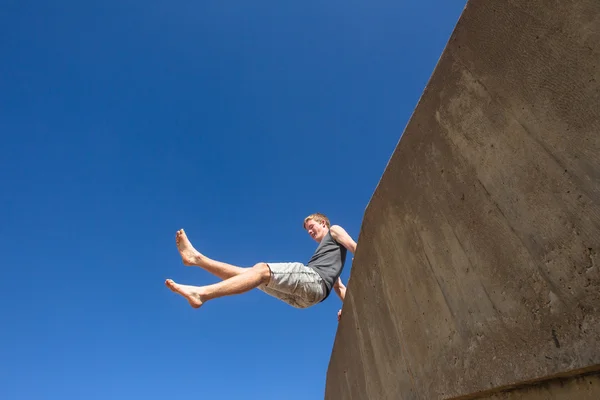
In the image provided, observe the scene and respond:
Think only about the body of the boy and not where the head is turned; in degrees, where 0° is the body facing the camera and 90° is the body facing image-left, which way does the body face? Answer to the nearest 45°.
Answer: approximately 90°

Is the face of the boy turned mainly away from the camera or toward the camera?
toward the camera
